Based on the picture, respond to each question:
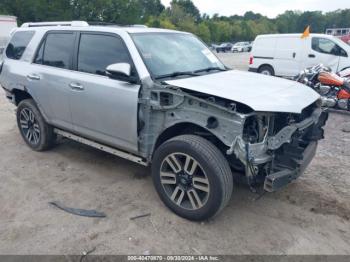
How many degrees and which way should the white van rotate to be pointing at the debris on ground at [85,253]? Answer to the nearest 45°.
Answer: approximately 90° to its right

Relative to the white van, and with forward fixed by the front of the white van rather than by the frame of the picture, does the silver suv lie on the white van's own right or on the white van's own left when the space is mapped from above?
on the white van's own right

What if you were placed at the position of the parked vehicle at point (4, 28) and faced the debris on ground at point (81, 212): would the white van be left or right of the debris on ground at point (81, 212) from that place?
left

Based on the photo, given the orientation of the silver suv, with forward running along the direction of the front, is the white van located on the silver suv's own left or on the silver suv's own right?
on the silver suv's own left

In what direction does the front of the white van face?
to the viewer's right

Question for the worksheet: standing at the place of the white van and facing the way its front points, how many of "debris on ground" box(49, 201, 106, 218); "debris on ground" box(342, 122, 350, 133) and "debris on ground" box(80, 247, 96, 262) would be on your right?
3

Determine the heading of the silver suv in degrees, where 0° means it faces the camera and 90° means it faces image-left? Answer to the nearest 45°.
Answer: approximately 315°

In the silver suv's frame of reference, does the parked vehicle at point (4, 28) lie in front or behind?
behind

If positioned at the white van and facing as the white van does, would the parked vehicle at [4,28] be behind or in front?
behind

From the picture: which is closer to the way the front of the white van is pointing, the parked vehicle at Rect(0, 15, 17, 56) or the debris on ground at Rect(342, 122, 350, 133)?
the debris on ground
